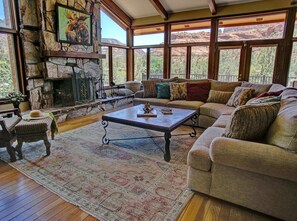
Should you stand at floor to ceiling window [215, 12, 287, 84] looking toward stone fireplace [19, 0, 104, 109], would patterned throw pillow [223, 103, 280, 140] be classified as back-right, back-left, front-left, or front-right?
front-left

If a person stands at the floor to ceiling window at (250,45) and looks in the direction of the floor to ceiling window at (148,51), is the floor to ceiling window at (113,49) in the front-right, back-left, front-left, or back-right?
front-left

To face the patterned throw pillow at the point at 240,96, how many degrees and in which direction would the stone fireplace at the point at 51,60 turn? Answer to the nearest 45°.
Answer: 0° — it already faces it

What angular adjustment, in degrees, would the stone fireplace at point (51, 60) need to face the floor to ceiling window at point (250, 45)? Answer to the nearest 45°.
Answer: approximately 45° to its left

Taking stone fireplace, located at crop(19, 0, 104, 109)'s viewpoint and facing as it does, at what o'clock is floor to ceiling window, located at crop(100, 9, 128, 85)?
The floor to ceiling window is roughly at 9 o'clock from the stone fireplace.

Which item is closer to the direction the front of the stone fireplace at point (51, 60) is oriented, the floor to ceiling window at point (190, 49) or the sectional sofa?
the sectional sofa

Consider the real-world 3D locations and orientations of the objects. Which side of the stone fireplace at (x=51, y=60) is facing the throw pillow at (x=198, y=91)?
front

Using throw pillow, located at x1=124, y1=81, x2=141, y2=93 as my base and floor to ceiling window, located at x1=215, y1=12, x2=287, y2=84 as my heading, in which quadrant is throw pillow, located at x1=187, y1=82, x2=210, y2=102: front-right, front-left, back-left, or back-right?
front-right

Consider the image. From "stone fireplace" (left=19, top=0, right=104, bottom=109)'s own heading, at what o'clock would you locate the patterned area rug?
The patterned area rug is roughly at 1 o'clock from the stone fireplace.

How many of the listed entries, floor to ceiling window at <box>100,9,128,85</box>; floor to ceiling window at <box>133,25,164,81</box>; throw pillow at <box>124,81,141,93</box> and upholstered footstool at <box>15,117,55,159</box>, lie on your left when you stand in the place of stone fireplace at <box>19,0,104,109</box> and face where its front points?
3

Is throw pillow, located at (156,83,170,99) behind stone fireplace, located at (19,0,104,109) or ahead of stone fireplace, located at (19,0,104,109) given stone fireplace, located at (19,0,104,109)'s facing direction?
ahead

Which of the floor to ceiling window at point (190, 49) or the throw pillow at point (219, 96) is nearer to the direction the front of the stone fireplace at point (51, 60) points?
the throw pillow

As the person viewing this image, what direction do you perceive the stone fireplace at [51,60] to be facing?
facing the viewer and to the right of the viewer

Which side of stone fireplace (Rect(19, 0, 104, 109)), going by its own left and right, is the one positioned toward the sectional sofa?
front
